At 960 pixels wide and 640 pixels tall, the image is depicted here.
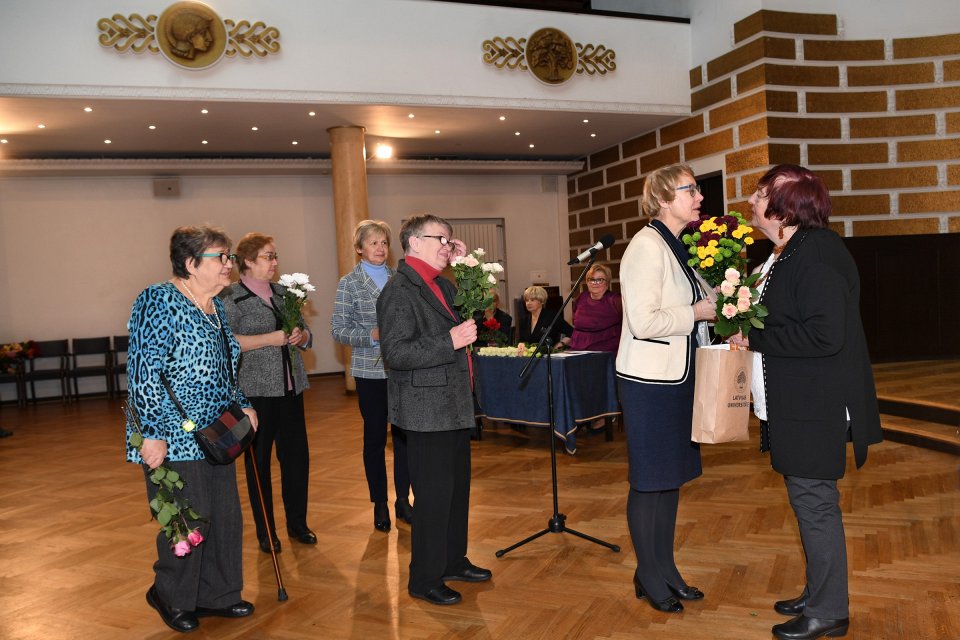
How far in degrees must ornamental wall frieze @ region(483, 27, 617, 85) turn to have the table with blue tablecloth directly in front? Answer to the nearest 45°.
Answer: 0° — it already faces it

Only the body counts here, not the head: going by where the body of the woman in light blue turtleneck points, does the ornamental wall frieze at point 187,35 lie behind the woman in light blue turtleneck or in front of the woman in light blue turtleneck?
behind

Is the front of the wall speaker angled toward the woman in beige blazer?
yes

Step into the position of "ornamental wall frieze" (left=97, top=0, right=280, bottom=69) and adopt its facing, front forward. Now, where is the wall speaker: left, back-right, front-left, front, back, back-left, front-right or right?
back

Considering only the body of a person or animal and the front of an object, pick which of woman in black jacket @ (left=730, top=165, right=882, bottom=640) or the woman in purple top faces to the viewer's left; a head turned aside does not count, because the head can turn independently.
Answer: the woman in black jacket

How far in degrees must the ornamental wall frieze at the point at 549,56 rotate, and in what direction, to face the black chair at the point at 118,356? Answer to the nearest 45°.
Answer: approximately 90° to its right

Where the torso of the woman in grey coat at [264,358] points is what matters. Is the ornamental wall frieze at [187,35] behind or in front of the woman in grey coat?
behind

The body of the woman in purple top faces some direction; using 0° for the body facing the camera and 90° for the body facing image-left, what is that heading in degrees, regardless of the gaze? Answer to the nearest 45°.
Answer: approximately 0°

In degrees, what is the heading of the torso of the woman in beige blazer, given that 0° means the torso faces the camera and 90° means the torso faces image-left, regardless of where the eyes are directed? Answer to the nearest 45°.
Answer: approximately 270°

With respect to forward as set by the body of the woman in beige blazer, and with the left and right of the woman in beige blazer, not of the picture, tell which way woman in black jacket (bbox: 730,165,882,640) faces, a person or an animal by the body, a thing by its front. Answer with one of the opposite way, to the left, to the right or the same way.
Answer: the opposite way

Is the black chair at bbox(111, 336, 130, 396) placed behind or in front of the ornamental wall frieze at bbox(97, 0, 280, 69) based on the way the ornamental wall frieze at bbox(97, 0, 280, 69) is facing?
behind

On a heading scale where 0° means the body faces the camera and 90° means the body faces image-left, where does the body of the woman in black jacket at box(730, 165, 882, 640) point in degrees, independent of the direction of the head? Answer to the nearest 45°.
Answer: approximately 90°

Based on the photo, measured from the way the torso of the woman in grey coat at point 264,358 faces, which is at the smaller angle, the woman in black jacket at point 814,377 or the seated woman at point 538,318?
the woman in black jacket

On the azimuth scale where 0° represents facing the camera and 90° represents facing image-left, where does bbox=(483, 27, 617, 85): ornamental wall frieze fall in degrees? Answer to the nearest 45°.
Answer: approximately 0°

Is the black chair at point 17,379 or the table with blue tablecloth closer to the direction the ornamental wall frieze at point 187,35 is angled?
the table with blue tablecloth
